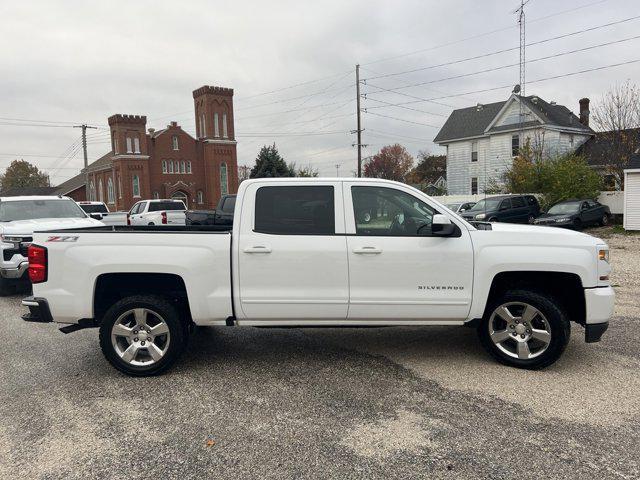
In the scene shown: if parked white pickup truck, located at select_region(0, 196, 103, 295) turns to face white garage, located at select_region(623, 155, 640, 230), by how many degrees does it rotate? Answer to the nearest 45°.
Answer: approximately 90° to its left

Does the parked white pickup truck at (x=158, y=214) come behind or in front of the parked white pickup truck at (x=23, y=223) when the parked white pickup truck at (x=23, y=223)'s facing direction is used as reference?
behind

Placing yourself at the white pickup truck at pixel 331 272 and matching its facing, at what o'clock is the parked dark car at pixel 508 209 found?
The parked dark car is roughly at 10 o'clock from the white pickup truck.

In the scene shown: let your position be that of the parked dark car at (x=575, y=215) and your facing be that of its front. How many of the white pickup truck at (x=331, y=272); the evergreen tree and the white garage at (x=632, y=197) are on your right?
1

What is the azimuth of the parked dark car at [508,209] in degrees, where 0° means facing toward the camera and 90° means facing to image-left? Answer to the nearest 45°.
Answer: approximately 45°

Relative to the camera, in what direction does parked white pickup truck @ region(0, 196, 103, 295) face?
facing the viewer

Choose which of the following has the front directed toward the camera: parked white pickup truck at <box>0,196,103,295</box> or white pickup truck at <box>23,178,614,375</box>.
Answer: the parked white pickup truck

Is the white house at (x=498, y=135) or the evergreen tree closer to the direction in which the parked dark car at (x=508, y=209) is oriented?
the evergreen tree

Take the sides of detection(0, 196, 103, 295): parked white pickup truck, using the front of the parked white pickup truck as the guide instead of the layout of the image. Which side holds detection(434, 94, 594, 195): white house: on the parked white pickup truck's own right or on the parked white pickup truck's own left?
on the parked white pickup truck's own left

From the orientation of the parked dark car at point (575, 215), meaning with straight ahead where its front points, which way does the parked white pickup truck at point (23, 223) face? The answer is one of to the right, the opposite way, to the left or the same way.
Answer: to the left

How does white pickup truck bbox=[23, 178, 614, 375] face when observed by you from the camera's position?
facing to the right of the viewer

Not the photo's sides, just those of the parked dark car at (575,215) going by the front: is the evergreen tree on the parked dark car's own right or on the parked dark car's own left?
on the parked dark car's own right

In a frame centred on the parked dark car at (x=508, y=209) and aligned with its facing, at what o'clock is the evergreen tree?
The evergreen tree is roughly at 3 o'clock from the parked dark car.

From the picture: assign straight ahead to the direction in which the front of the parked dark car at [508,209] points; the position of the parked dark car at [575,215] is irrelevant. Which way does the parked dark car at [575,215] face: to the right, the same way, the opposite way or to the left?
the same way

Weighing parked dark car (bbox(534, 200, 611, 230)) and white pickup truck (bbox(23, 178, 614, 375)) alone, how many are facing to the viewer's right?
1

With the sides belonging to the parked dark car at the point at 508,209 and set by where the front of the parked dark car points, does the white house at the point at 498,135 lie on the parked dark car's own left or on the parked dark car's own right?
on the parked dark car's own right

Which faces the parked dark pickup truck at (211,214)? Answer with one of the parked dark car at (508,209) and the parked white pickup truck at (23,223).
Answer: the parked dark car at (508,209)

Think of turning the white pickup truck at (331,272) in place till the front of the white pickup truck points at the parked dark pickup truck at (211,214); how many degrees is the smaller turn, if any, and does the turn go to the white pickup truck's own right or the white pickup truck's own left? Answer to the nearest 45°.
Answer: approximately 90° to the white pickup truck's own left

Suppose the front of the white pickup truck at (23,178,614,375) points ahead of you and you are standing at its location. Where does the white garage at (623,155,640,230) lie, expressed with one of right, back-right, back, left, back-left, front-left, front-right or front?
front-left

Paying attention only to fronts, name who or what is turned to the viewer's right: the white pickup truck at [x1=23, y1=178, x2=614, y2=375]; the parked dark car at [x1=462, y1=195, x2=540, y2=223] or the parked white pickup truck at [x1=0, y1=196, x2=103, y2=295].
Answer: the white pickup truck at [x1=23, y1=178, x2=614, y2=375]

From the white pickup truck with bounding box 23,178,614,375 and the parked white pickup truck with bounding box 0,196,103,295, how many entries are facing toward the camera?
1
